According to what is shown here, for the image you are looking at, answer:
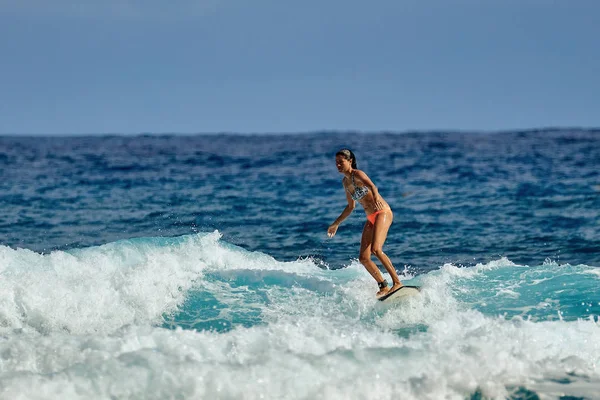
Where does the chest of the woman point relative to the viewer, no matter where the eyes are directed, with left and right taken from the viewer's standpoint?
facing the viewer and to the left of the viewer

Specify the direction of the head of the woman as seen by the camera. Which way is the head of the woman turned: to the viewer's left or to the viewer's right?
to the viewer's left
